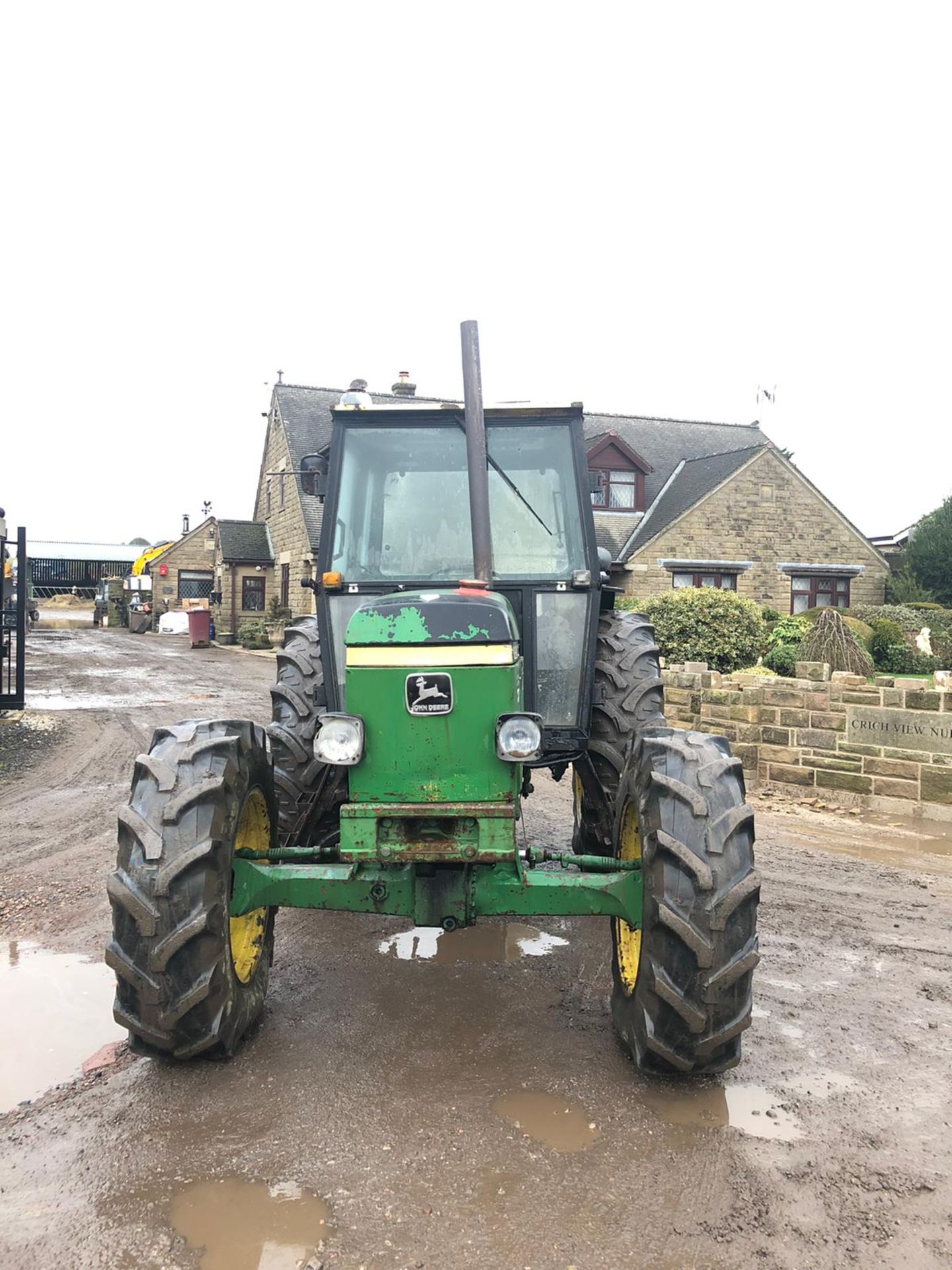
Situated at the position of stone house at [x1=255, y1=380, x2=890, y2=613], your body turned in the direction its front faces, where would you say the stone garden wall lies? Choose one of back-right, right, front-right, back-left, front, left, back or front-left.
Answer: front

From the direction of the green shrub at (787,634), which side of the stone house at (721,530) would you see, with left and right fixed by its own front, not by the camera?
front

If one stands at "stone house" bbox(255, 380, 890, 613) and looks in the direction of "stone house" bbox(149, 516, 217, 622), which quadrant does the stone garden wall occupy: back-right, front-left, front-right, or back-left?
back-left

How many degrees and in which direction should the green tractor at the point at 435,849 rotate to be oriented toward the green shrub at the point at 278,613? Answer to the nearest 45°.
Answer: approximately 180°

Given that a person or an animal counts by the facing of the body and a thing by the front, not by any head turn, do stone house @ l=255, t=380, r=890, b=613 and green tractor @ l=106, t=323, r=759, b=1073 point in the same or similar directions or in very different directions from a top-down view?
same or similar directions

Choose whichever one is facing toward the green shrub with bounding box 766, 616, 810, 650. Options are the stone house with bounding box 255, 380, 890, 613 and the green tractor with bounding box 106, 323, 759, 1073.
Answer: the stone house

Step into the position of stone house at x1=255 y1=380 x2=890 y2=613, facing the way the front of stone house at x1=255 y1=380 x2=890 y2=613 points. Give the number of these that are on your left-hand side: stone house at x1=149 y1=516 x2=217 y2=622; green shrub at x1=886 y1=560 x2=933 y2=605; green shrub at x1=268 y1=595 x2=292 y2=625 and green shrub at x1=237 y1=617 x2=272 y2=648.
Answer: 1

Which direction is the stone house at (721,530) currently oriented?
toward the camera

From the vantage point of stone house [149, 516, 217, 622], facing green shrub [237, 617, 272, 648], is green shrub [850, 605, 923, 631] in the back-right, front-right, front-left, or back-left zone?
front-left

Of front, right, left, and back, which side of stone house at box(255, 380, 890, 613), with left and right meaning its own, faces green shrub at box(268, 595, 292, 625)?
right

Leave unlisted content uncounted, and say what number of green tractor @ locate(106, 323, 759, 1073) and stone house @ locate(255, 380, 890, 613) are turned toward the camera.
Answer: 2

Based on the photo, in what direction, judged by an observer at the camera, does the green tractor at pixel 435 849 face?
facing the viewer

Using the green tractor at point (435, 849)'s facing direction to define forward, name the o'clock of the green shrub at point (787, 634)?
The green shrub is roughly at 7 o'clock from the green tractor.

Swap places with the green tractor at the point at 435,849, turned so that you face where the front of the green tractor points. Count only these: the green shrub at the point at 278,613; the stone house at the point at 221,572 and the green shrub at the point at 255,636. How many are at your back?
3

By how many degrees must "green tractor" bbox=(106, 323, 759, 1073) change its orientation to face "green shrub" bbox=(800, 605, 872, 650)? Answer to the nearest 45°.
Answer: approximately 135° to its left

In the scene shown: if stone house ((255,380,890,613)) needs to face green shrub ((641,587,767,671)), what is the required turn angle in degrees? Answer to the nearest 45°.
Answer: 0° — it already faces it
